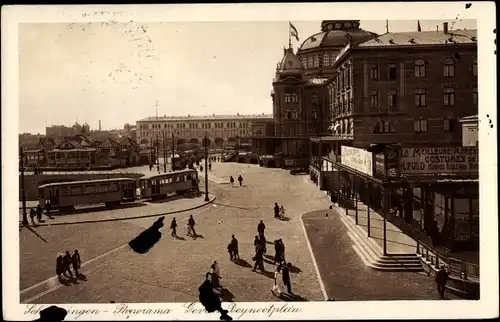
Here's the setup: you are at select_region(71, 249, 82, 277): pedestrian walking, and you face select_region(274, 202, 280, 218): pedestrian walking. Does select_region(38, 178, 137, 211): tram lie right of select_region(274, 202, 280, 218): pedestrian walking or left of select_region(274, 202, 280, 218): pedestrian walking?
left

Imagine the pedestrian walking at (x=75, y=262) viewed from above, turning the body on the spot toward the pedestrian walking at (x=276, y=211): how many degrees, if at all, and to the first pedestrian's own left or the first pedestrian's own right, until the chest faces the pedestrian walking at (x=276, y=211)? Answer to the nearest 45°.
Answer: approximately 45° to the first pedestrian's own right

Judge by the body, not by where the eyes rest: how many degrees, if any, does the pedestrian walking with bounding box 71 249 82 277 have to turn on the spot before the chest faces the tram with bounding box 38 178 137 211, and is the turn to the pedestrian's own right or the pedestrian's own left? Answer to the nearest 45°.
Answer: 0° — they already face it
